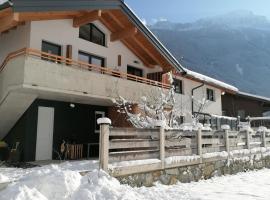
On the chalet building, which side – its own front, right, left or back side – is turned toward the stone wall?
front

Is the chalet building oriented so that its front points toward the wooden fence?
yes

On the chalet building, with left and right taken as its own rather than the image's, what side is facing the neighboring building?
left

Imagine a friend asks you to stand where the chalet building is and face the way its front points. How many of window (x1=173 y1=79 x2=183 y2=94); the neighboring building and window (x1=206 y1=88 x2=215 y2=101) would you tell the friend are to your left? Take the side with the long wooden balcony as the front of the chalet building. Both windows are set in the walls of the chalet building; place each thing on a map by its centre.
3

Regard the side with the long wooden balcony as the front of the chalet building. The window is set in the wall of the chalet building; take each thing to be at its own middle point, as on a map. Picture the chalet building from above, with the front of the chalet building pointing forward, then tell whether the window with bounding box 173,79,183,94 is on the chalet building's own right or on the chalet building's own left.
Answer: on the chalet building's own left

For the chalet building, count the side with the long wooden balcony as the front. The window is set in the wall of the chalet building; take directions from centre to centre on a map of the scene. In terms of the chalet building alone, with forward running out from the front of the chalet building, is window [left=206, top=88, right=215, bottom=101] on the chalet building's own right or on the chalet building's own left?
on the chalet building's own left

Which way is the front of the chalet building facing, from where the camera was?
facing the viewer and to the right of the viewer

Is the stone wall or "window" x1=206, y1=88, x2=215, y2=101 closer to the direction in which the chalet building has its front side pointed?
the stone wall
